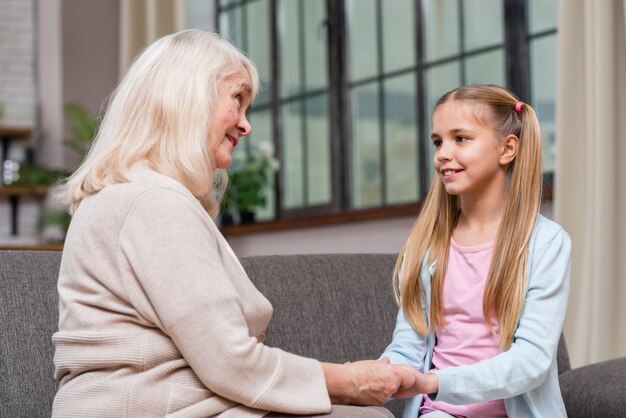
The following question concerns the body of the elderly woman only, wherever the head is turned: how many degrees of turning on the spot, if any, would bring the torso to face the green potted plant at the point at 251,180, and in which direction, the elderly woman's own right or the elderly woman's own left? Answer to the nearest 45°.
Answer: approximately 90° to the elderly woman's own left

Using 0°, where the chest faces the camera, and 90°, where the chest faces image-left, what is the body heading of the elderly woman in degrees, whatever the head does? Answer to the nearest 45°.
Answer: approximately 270°

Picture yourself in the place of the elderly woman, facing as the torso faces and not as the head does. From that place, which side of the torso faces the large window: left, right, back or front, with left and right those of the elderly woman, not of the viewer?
left

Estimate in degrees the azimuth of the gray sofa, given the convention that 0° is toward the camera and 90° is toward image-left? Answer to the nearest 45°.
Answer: approximately 0°

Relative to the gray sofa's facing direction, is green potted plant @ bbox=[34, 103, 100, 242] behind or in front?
behind

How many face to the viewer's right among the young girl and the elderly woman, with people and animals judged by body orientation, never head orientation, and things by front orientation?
1

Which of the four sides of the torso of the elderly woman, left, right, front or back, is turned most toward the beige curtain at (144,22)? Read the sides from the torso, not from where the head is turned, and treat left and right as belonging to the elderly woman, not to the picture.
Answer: left
